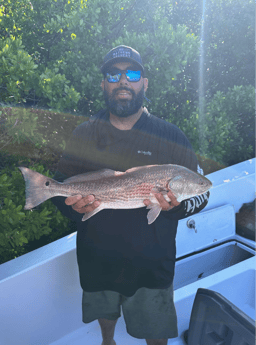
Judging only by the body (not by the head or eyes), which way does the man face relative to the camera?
toward the camera

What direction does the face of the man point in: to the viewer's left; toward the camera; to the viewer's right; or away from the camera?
toward the camera
